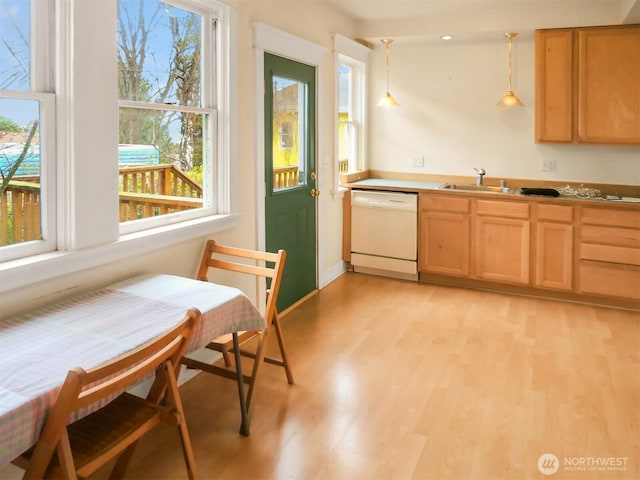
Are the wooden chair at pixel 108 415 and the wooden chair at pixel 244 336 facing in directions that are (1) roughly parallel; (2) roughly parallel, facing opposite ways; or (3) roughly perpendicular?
roughly perpendicular

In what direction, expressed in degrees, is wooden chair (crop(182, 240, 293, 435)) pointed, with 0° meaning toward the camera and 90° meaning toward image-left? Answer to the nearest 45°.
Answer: approximately 45°

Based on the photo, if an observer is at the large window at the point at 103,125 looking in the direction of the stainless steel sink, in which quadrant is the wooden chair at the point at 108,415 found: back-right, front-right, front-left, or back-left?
back-right

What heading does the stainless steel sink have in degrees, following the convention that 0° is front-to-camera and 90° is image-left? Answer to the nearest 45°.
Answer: approximately 0°

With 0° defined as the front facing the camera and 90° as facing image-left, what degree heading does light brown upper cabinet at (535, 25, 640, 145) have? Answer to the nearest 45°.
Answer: approximately 0°

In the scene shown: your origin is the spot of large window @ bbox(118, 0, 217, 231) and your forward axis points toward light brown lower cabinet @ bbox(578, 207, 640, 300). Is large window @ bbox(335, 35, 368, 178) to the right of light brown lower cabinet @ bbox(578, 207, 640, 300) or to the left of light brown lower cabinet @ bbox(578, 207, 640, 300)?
left

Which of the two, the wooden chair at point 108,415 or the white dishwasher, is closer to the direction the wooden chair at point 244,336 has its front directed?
the wooden chair

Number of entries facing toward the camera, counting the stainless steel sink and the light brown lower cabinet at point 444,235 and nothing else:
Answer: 2
